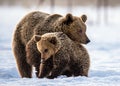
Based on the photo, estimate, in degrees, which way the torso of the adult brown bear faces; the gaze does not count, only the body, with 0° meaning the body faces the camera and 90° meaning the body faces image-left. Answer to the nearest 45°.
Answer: approximately 270°
